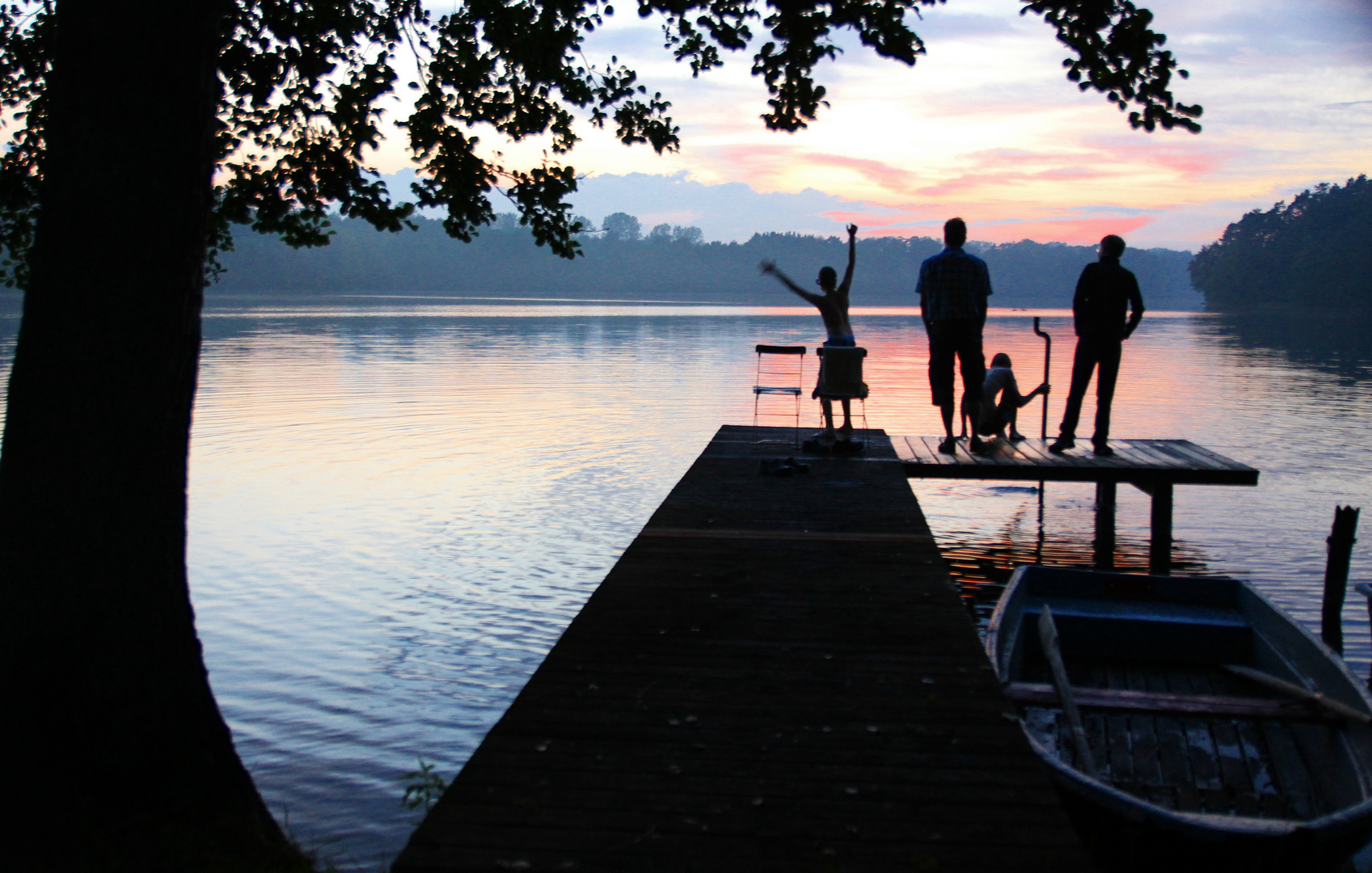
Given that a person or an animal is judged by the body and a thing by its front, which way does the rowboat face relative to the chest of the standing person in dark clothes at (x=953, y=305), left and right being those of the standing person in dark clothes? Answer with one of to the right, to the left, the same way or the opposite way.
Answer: the opposite way

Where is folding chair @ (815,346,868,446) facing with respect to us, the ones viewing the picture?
facing away from the viewer

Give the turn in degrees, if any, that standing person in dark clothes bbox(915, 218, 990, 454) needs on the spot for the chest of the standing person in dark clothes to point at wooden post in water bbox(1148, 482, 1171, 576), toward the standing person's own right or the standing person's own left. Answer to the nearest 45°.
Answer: approximately 45° to the standing person's own right

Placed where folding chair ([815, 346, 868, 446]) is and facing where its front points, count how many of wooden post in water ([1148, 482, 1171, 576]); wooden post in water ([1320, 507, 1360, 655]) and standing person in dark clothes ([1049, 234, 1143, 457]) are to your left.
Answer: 0

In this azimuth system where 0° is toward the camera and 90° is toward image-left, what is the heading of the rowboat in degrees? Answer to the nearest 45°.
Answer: approximately 0°

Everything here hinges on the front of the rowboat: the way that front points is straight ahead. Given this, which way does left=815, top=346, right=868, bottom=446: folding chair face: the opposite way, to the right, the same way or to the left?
the opposite way

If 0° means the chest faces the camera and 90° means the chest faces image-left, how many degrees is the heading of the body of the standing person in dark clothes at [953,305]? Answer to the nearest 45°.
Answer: approximately 180°

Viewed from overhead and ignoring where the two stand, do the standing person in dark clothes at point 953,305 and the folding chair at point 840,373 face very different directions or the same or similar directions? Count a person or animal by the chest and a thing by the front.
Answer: same or similar directions

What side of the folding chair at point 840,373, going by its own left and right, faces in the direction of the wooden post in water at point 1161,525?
right

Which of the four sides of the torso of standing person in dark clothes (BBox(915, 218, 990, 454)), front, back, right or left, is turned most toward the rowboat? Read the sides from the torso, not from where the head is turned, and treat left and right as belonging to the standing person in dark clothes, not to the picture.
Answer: back

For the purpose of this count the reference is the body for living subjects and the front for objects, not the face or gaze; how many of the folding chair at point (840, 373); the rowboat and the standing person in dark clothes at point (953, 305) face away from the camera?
2
